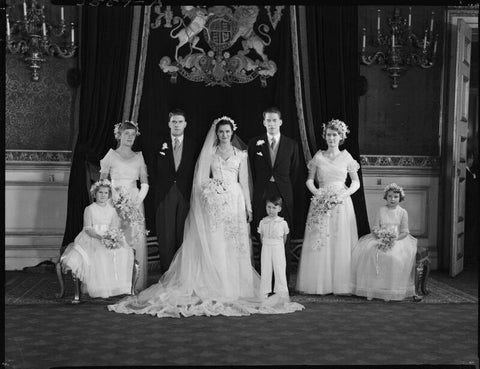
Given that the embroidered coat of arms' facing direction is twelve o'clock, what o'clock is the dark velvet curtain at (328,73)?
The dark velvet curtain is roughly at 9 o'clock from the embroidered coat of arms.

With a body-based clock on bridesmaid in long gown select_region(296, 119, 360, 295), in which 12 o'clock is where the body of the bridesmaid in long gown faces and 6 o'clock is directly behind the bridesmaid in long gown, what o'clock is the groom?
The groom is roughly at 3 o'clock from the bridesmaid in long gown.

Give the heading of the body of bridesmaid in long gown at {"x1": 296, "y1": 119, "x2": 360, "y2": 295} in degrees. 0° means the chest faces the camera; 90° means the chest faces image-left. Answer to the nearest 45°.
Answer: approximately 0°

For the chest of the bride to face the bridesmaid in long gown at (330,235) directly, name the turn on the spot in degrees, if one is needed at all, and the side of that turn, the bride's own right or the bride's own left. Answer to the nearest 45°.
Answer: approximately 90° to the bride's own left

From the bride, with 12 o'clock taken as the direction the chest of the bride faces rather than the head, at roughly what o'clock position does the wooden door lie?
The wooden door is roughly at 8 o'clock from the bride.

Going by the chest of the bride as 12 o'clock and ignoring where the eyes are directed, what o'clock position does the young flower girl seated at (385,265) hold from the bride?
The young flower girl seated is roughly at 9 o'clock from the bride.

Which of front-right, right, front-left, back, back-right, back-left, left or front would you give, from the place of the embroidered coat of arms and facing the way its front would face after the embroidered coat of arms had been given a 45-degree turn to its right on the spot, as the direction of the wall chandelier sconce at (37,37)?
front-right

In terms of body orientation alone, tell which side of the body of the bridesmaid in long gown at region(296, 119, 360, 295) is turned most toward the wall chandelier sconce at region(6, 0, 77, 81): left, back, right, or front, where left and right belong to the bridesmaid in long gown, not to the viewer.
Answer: right
